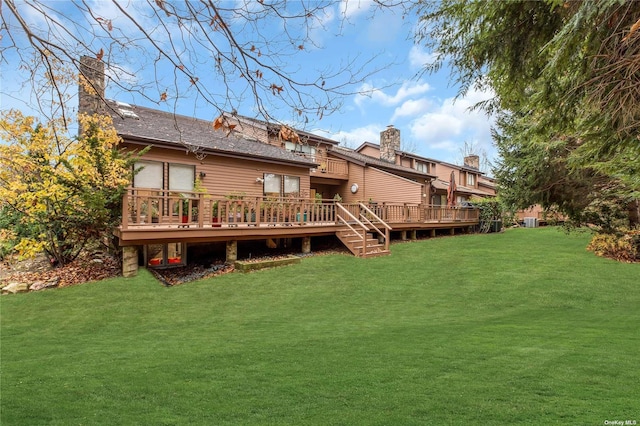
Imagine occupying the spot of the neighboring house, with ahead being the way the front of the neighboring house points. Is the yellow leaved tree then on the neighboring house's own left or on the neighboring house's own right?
on the neighboring house's own right

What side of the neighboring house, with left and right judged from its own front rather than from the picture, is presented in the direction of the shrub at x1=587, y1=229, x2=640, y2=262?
front

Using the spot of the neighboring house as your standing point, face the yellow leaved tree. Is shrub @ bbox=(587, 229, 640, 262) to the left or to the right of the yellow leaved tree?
left

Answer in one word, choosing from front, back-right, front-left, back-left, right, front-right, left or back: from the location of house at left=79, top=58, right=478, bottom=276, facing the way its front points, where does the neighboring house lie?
left

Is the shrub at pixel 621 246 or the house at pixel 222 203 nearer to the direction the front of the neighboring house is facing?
the shrub

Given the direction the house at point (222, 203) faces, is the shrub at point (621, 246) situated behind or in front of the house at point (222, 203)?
in front

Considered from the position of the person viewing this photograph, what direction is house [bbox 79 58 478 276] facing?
facing the viewer and to the right of the viewer
